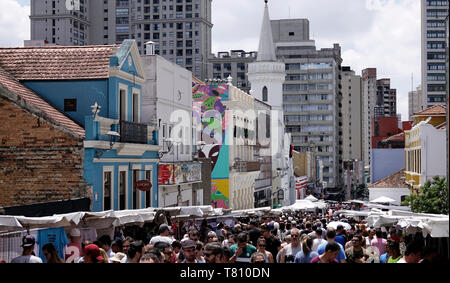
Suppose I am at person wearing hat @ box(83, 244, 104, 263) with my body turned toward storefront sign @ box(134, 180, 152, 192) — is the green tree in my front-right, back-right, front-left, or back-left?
front-right

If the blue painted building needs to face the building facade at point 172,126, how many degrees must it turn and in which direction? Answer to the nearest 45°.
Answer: approximately 90° to its left

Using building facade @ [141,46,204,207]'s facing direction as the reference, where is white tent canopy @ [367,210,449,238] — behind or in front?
in front

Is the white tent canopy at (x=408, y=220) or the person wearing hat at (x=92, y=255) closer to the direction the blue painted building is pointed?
the white tent canopy

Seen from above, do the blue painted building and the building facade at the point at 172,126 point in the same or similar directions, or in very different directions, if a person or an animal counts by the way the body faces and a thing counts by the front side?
same or similar directions

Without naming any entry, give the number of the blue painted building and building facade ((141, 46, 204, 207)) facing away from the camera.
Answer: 0

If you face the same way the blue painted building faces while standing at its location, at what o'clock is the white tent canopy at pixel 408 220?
The white tent canopy is roughly at 12 o'clock from the blue painted building.

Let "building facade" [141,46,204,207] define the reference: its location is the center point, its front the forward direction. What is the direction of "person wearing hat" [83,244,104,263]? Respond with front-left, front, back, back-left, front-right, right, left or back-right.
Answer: front-right

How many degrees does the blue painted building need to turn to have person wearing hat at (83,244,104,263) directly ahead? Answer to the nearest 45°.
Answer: approximately 45° to its right

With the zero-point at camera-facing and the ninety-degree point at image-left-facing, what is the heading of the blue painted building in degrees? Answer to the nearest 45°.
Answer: approximately 315°

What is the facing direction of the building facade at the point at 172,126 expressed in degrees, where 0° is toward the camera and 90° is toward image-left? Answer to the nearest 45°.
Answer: approximately 315°

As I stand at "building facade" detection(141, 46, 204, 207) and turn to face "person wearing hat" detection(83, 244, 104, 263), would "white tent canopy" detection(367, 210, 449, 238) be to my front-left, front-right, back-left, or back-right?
front-left
